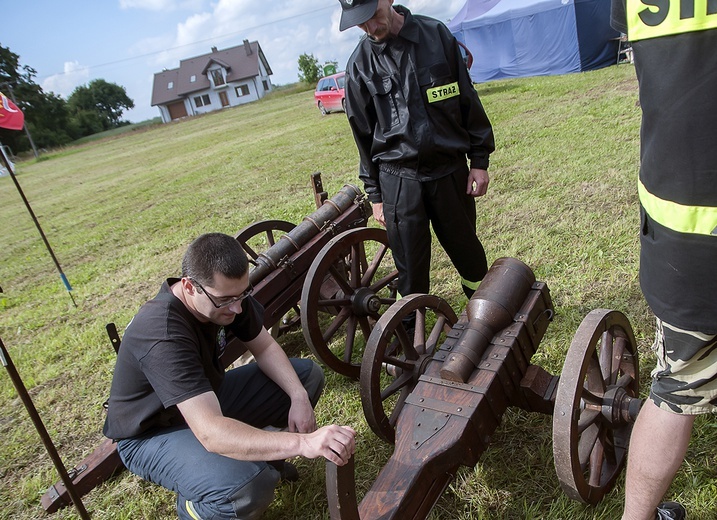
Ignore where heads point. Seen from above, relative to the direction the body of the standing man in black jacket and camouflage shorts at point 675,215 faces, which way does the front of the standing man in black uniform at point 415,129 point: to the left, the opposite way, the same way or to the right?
the opposite way

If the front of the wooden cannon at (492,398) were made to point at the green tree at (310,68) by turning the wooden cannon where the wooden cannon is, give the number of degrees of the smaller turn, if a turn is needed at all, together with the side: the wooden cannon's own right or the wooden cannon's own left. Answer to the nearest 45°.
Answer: approximately 45° to the wooden cannon's own left

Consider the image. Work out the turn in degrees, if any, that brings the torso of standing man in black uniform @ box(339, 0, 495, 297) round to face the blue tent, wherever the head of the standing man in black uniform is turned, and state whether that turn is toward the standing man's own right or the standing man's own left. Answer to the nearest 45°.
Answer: approximately 180°

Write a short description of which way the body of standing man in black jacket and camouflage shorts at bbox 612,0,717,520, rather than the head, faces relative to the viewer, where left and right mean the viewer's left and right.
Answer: facing away from the viewer

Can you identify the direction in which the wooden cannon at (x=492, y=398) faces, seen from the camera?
facing away from the viewer and to the right of the viewer

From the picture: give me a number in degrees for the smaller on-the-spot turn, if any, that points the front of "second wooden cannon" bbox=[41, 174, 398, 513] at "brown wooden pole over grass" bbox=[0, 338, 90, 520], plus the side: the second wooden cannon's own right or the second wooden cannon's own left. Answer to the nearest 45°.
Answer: approximately 180°

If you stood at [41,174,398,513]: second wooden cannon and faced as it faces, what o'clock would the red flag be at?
The red flag is roughly at 9 o'clock from the second wooden cannon.

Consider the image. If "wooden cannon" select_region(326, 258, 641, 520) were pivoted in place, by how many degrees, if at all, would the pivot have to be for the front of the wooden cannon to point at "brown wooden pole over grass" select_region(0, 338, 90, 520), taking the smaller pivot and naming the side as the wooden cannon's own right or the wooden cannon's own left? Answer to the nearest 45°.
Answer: approximately 135° to the wooden cannon's own left

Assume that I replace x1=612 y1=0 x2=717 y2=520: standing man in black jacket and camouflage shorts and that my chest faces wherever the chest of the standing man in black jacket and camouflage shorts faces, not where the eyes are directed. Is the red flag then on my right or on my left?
on my left

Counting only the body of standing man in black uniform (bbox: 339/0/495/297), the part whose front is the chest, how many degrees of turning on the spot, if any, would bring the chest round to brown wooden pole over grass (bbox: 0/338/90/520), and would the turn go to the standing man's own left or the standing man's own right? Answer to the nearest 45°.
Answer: approximately 45° to the standing man's own right

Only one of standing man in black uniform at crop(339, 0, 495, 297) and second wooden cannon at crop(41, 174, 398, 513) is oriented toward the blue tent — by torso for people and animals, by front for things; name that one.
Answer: the second wooden cannon

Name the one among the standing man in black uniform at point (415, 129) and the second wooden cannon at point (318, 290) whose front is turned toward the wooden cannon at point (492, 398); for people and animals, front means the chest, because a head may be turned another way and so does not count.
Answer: the standing man in black uniform

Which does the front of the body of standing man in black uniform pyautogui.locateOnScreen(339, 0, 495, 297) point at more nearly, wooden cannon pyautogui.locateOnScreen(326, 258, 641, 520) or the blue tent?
the wooden cannon

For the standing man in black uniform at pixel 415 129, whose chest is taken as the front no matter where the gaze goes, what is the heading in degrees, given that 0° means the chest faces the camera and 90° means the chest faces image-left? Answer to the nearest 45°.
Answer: approximately 0°
